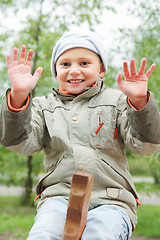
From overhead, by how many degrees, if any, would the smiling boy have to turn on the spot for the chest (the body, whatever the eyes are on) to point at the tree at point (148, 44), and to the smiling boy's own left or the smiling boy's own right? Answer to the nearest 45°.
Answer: approximately 180°

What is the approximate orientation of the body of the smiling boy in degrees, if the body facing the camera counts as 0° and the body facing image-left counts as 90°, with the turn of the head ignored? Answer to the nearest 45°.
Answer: approximately 0°
